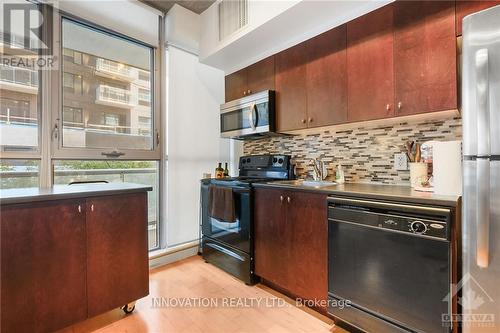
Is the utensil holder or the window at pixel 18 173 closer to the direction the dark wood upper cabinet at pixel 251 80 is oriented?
the window

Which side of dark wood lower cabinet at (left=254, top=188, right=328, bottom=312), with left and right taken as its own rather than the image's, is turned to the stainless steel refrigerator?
left

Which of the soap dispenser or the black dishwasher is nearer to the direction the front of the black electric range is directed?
the black dishwasher

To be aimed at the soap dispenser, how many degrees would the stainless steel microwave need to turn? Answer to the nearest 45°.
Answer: approximately 90° to its left

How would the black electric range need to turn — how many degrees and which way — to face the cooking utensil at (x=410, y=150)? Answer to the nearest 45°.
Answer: approximately 90° to its left

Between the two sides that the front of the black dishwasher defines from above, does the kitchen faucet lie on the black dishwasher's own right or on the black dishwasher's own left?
on the black dishwasher's own right

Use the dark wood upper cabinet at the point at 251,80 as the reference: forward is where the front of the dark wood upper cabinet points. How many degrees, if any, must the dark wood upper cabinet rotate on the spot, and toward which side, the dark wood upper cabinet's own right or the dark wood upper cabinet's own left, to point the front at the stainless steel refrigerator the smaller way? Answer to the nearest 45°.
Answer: approximately 90° to the dark wood upper cabinet's own left

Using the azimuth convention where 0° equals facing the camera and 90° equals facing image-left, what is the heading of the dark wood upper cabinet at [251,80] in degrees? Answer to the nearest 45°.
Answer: approximately 45°

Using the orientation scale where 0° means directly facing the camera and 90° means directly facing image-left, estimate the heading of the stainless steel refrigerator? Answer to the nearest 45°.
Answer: approximately 45°

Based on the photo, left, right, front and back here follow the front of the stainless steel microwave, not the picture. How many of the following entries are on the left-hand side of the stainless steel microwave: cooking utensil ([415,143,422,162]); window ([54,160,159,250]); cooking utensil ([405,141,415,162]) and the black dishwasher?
3

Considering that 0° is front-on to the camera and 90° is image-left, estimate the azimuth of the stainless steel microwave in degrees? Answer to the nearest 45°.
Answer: approximately 45°
